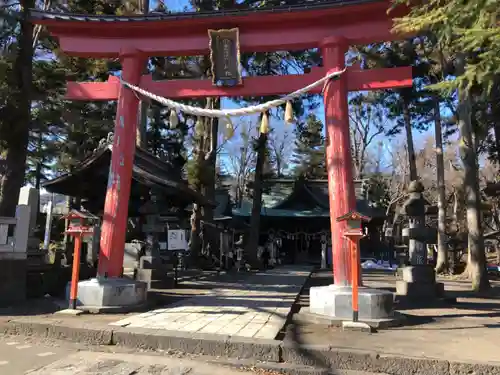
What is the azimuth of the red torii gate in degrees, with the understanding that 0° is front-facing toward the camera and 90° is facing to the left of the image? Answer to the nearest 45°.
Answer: approximately 0°

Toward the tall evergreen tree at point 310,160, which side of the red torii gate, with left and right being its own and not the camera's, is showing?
back

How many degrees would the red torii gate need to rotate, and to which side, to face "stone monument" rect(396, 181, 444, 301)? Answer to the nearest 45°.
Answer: approximately 135° to its left

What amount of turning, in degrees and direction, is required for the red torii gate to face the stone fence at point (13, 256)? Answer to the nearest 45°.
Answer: approximately 90° to its right
